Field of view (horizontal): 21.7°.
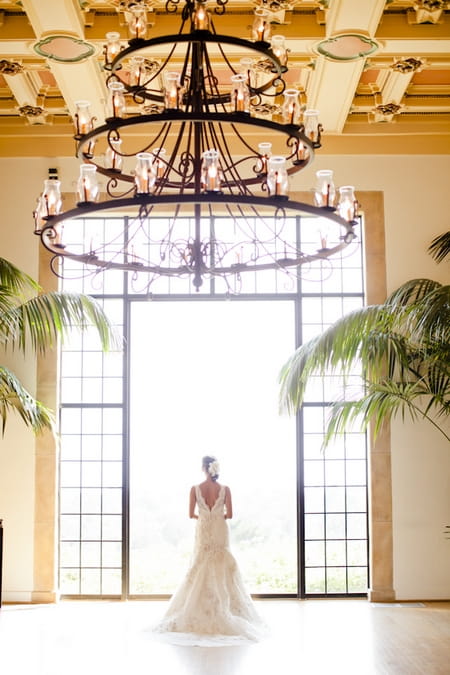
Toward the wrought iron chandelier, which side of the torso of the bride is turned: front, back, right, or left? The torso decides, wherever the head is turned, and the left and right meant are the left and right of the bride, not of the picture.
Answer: back

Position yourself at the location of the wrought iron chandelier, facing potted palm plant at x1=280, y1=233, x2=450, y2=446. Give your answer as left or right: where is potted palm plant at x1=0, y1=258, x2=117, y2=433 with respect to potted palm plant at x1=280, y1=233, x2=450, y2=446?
left

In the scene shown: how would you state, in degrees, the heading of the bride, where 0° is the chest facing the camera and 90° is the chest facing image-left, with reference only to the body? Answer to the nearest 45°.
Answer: approximately 180°

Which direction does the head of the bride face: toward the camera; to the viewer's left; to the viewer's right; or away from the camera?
away from the camera
